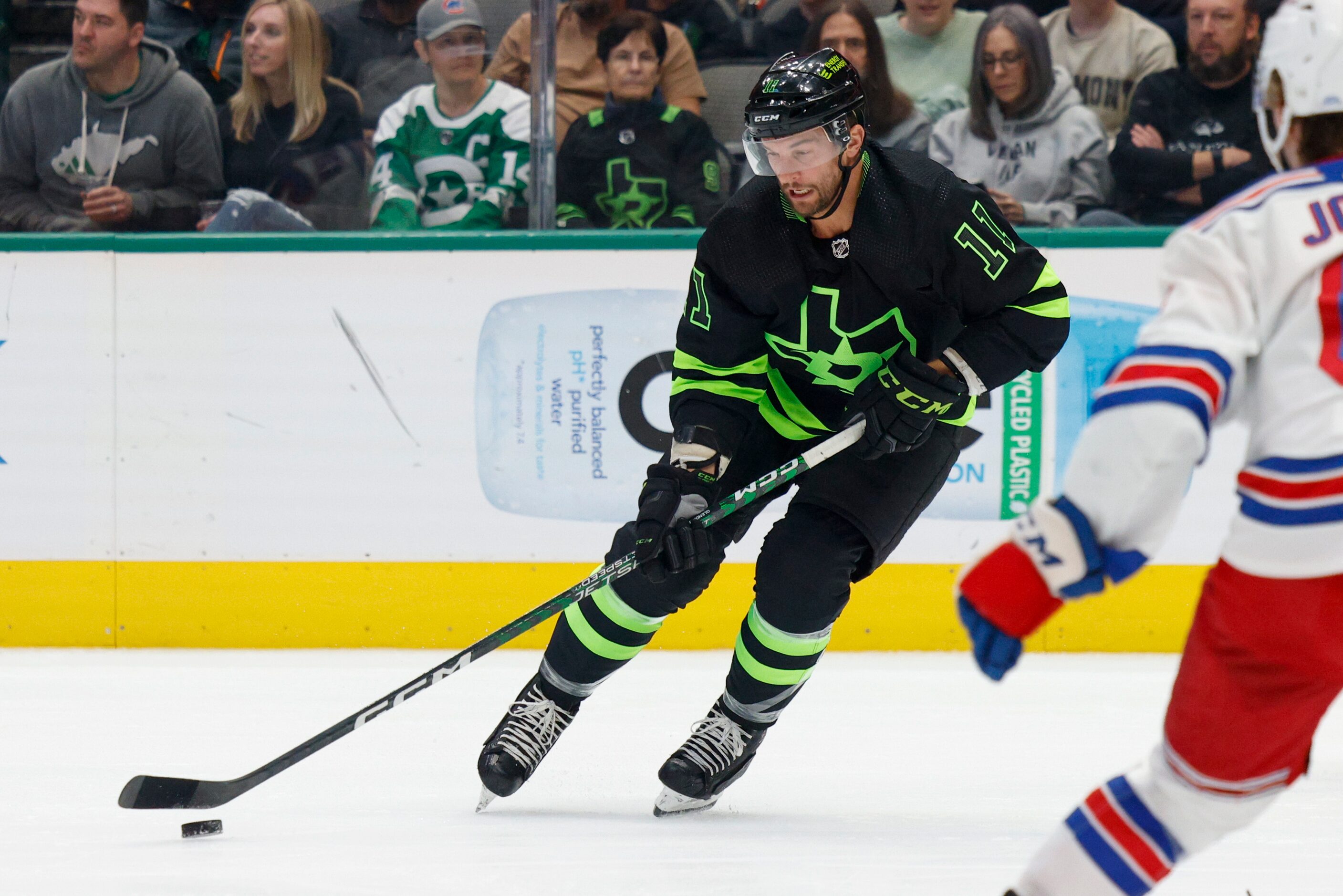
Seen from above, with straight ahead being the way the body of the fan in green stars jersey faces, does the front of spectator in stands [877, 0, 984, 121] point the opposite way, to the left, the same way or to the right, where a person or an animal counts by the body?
the same way

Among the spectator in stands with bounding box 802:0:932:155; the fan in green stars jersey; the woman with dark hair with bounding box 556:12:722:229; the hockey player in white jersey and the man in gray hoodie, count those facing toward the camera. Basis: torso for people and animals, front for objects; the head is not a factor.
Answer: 4

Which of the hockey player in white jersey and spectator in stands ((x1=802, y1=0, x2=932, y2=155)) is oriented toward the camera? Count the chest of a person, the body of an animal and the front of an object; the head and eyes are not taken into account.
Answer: the spectator in stands

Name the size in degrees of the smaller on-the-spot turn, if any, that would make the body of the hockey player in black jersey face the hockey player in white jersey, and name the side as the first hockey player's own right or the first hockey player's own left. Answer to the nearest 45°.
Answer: approximately 45° to the first hockey player's own left

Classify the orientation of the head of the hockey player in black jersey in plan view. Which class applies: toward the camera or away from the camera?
toward the camera

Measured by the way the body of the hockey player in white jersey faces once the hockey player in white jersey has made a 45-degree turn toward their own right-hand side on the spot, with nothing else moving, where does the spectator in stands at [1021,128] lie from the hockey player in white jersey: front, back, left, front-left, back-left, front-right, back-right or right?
front

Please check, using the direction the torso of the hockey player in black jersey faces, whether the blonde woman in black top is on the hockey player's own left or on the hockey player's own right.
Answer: on the hockey player's own right

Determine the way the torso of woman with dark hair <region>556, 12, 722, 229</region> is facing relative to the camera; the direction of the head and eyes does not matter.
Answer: toward the camera

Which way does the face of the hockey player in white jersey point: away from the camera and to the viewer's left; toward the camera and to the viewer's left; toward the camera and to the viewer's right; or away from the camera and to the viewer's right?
away from the camera and to the viewer's left

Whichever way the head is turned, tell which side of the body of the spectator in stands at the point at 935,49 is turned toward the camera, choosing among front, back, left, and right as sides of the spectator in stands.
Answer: front

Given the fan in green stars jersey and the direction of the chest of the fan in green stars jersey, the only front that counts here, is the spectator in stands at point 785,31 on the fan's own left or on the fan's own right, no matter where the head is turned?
on the fan's own left

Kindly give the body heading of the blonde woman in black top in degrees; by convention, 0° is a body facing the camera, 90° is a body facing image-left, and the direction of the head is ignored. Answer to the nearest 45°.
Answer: approximately 45°

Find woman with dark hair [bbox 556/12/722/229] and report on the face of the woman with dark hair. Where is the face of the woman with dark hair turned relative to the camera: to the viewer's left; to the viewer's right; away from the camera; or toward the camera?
toward the camera

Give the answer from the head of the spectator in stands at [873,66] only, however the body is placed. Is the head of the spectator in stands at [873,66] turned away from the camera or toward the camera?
toward the camera

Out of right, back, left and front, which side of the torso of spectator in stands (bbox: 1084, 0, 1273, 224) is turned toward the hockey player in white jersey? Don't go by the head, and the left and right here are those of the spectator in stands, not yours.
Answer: front

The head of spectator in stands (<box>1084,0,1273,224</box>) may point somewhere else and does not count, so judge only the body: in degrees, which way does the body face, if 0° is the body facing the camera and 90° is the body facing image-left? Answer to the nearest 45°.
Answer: approximately 0°

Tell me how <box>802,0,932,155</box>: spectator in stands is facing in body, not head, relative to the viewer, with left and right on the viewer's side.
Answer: facing the viewer
